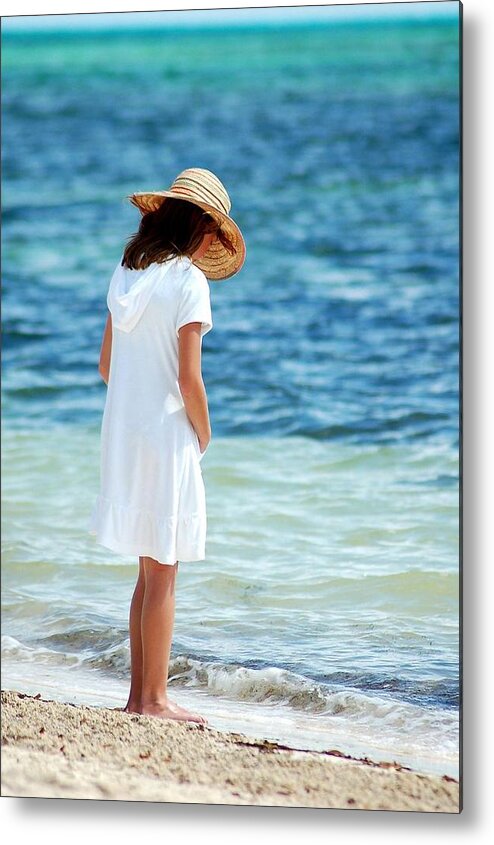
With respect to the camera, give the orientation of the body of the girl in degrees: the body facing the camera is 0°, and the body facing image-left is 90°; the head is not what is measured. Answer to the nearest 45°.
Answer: approximately 225°
